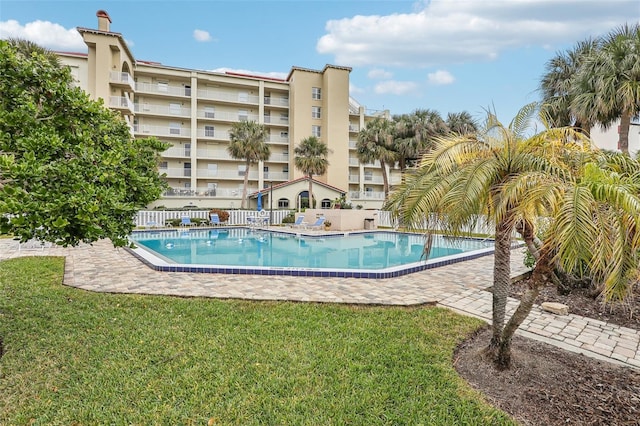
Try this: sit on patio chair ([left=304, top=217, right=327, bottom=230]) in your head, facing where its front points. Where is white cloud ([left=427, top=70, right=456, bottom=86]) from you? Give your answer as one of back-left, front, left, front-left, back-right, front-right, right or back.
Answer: back-right

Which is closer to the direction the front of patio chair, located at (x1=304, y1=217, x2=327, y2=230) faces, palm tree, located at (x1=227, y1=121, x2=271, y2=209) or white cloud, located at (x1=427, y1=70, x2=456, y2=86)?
the palm tree
